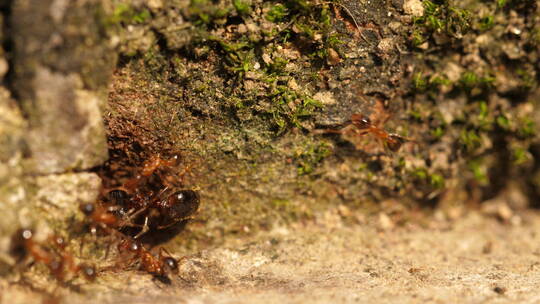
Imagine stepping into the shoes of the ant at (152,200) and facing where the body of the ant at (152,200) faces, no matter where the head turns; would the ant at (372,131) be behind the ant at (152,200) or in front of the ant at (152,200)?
behind

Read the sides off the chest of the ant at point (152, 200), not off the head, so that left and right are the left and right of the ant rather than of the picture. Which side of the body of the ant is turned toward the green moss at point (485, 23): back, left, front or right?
back

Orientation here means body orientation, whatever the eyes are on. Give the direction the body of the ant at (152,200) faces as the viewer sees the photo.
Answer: to the viewer's left

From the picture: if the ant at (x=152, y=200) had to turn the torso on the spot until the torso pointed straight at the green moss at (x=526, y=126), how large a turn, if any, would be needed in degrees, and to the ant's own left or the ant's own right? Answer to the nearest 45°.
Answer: approximately 180°

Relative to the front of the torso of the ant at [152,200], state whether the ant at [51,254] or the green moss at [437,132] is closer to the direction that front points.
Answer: the ant

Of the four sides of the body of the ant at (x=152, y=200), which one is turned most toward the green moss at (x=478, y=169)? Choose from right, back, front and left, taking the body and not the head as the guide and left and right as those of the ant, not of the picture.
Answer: back
